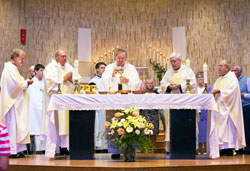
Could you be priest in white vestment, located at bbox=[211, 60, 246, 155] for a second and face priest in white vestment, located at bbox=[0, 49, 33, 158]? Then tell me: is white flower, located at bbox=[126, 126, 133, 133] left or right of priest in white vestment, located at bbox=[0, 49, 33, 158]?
left

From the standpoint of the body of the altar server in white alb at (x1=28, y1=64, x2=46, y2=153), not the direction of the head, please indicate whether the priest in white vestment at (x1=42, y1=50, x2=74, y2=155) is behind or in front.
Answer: in front

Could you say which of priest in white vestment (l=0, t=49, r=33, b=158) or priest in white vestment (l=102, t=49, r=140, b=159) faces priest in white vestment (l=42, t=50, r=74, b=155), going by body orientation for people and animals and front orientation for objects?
priest in white vestment (l=0, t=49, r=33, b=158)

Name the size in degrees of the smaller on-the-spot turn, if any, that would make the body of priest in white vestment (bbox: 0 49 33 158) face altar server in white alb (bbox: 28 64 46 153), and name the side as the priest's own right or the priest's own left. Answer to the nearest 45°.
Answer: approximately 90° to the priest's own left

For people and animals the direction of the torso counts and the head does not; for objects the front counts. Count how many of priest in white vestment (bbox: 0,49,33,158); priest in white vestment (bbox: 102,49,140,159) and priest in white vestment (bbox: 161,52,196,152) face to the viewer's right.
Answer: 1

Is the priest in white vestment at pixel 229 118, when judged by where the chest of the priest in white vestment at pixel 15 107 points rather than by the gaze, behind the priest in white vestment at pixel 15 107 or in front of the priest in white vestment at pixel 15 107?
in front

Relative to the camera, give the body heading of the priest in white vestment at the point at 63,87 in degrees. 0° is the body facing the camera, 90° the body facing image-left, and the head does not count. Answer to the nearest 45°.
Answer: approximately 315°

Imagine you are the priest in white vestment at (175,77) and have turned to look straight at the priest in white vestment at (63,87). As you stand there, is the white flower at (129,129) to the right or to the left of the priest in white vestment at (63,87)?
left

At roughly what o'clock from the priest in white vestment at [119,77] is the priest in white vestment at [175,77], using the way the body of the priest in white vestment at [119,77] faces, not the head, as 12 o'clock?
the priest in white vestment at [175,77] is roughly at 8 o'clock from the priest in white vestment at [119,77].

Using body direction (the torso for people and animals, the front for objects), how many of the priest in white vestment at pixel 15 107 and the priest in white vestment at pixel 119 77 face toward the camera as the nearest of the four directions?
1

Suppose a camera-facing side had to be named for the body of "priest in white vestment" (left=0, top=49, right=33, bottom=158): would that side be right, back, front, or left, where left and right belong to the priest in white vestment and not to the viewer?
right

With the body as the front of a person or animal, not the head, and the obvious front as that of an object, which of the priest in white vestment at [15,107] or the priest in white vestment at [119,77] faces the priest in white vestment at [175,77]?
the priest in white vestment at [15,107]

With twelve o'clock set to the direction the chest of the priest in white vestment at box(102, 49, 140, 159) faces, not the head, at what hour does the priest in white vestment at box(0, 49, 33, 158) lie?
the priest in white vestment at box(0, 49, 33, 158) is roughly at 3 o'clock from the priest in white vestment at box(102, 49, 140, 159).
